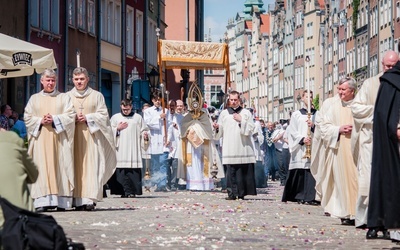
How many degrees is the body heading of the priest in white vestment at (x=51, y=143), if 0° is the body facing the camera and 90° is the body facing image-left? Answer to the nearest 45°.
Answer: approximately 0°

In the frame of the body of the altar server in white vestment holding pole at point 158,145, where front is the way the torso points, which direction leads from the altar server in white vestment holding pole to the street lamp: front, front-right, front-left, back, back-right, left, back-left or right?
back

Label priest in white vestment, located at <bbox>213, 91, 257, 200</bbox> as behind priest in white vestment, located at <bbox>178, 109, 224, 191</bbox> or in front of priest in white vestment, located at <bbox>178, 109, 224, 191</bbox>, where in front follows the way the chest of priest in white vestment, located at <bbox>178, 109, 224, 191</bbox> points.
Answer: in front

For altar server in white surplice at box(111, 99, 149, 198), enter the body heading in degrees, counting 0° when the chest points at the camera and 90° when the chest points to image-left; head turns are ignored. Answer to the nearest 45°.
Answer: approximately 0°

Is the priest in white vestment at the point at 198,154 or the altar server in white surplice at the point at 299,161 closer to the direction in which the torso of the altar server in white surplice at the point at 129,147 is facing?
the altar server in white surplice
